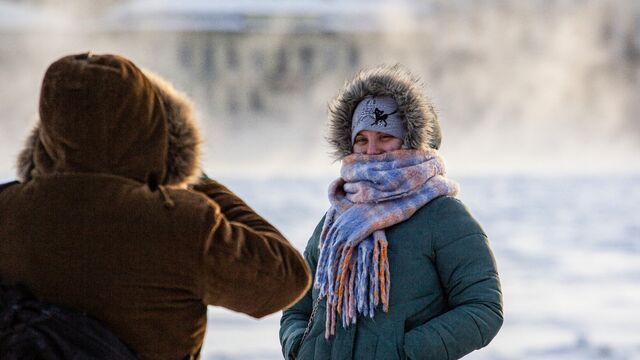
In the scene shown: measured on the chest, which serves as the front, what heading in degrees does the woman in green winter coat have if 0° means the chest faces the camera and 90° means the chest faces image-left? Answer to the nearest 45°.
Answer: approximately 45°
